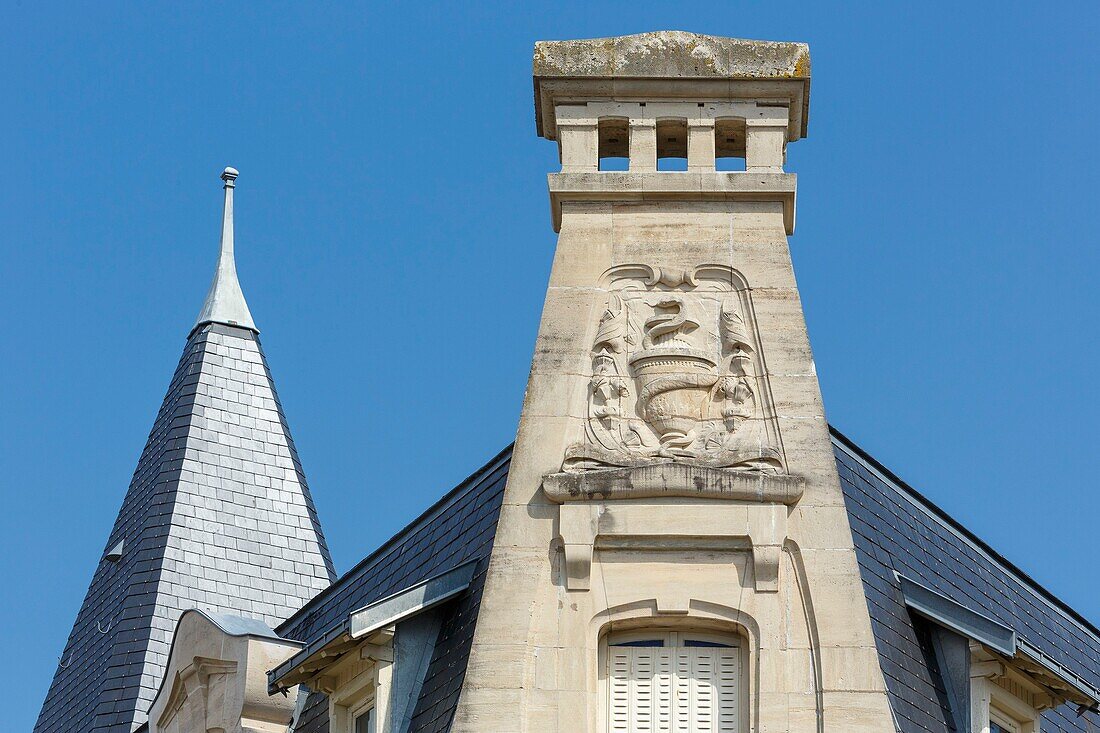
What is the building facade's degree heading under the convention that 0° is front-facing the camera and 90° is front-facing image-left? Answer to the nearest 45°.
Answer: approximately 0°
